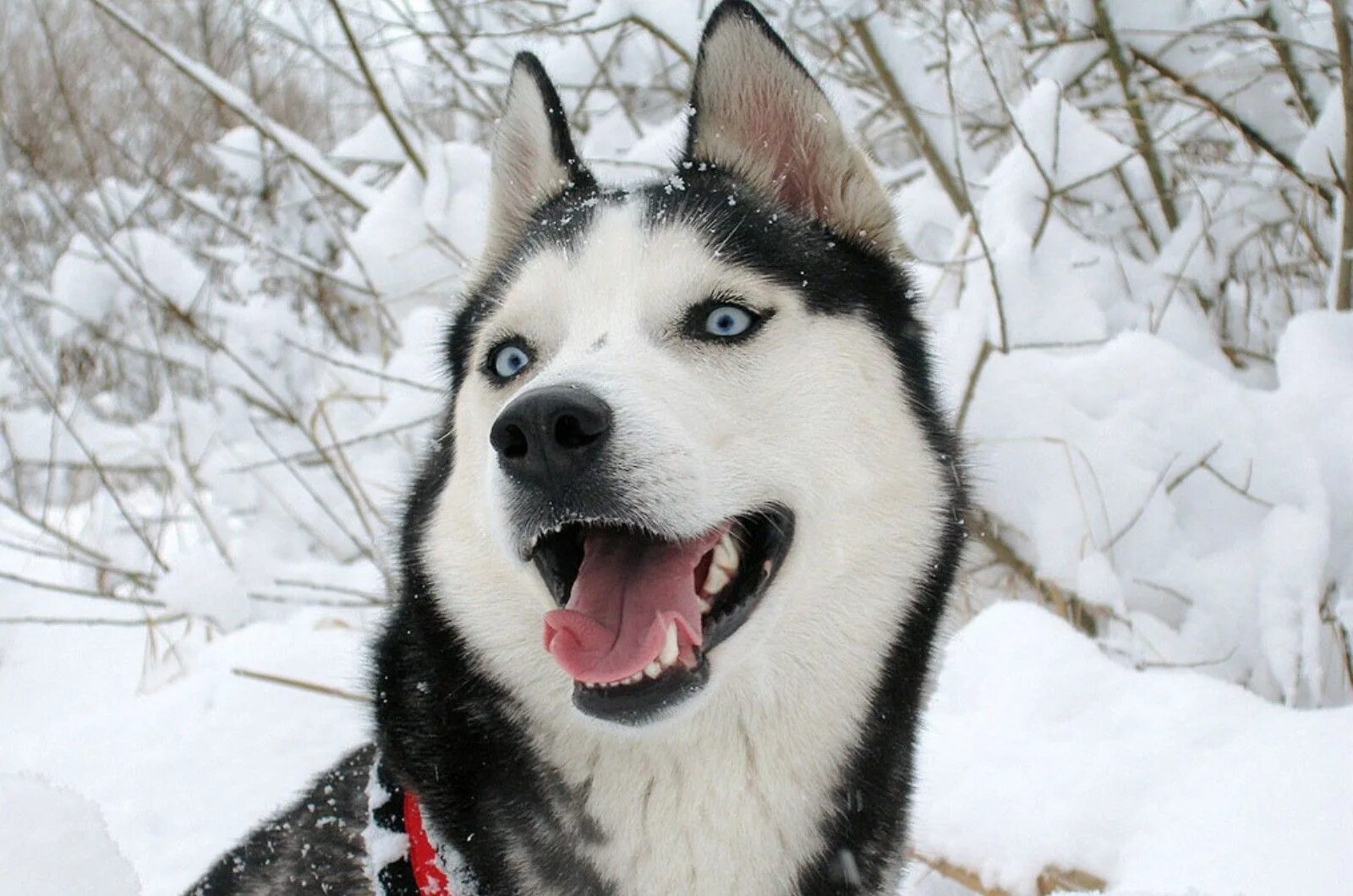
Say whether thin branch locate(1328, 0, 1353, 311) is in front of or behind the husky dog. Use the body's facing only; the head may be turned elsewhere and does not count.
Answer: behind

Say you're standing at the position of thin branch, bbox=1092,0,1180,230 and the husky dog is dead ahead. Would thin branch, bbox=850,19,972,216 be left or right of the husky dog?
right

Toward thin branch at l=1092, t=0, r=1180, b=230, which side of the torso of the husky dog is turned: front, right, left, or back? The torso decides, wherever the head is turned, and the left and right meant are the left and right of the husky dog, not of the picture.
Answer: back
